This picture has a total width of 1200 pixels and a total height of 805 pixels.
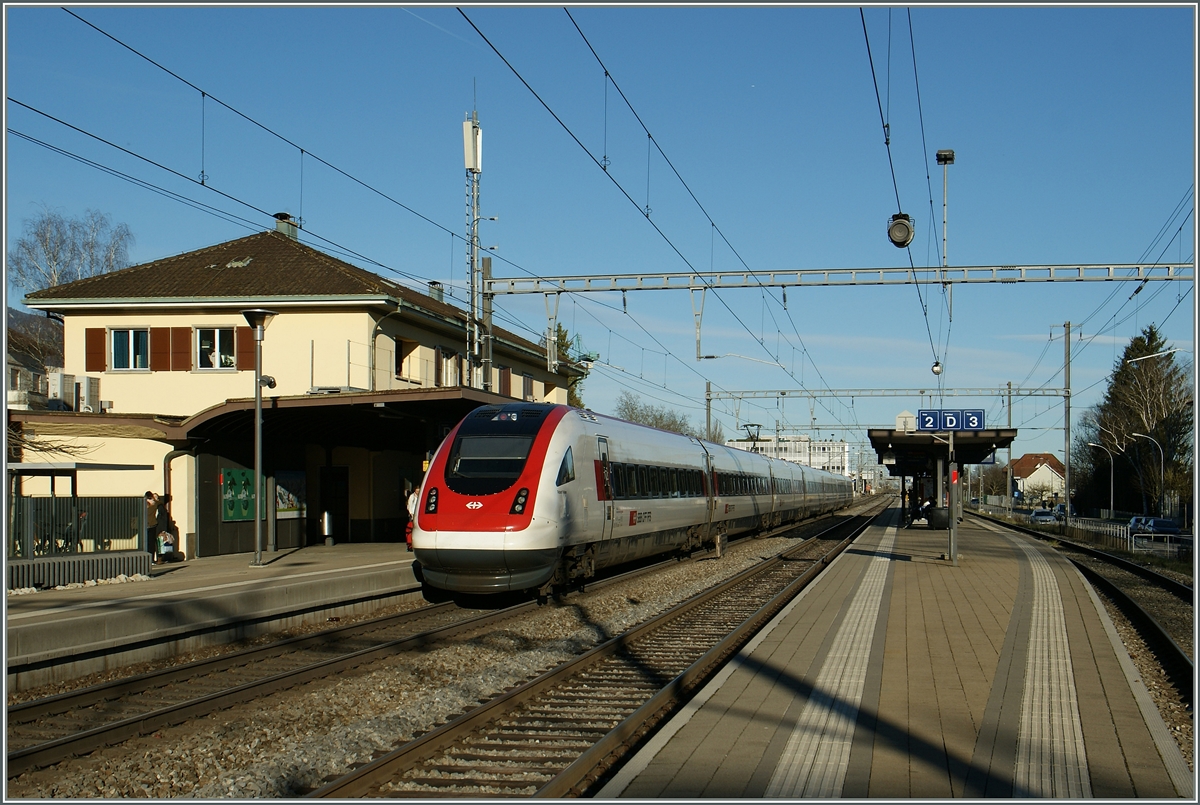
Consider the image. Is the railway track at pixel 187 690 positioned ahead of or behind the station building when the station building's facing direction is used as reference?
ahead

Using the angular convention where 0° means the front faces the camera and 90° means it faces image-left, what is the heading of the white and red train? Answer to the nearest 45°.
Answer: approximately 45°

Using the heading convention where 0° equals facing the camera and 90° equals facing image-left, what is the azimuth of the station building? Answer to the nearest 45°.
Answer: approximately 315°

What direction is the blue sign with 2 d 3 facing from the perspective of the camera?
toward the camera

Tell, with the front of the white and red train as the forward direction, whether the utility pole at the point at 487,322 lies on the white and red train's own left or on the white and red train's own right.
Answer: on the white and red train's own right

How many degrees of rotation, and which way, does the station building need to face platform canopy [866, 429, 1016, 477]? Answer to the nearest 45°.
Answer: approximately 45° to its left

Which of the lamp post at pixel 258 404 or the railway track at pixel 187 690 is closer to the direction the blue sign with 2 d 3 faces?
the railway track

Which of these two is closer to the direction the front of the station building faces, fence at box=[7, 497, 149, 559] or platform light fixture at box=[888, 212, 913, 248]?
the platform light fixture

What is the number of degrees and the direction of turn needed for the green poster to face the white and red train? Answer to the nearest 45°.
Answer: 0° — it already faces it
